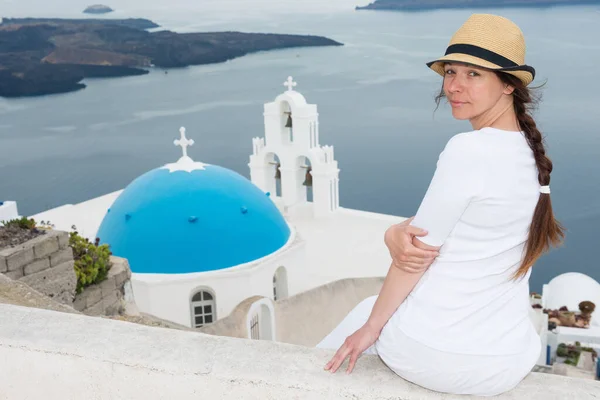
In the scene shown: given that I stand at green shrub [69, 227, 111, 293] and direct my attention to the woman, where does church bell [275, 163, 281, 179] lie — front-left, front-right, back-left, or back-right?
back-left

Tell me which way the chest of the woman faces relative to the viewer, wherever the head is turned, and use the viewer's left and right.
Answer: facing away from the viewer and to the left of the viewer

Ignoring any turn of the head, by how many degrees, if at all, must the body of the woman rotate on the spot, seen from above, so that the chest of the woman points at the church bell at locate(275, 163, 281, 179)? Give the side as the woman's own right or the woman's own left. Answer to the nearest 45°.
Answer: approximately 45° to the woman's own right

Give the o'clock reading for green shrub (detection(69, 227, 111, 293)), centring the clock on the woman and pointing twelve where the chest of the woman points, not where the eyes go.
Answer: The green shrub is roughly at 12 o'clock from the woman.

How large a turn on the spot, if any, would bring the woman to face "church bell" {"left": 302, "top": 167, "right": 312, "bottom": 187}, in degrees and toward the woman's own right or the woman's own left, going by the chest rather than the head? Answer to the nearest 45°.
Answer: approximately 45° to the woman's own right

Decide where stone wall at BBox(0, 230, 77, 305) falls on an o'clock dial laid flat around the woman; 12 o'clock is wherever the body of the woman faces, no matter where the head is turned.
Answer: The stone wall is roughly at 12 o'clock from the woman.

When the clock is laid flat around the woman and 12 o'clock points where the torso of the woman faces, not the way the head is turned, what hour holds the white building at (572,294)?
The white building is roughly at 2 o'clock from the woman.

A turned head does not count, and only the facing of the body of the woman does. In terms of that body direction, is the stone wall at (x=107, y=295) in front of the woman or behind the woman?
in front
